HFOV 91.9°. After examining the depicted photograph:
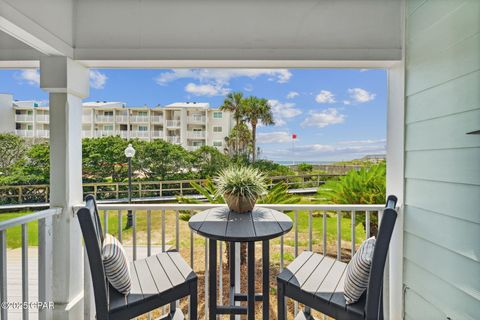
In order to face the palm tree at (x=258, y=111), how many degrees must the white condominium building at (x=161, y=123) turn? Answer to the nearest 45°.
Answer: approximately 90° to its left

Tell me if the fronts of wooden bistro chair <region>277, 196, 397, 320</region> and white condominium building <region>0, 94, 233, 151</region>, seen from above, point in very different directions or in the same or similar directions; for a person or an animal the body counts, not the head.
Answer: very different directions
